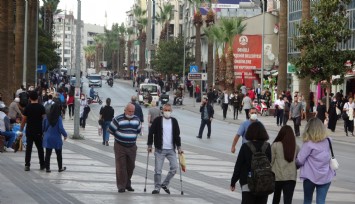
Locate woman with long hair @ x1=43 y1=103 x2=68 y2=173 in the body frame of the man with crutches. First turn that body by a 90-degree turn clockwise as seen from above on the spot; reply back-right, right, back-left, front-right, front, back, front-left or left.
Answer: front-right

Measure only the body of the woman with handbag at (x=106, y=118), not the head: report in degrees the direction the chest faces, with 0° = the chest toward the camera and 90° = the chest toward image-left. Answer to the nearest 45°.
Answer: approximately 180°

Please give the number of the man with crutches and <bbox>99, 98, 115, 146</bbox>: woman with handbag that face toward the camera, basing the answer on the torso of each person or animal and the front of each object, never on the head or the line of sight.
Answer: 1

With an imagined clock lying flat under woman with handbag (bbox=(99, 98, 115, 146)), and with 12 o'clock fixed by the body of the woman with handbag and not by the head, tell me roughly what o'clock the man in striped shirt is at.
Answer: The man in striped shirt is roughly at 6 o'clock from the woman with handbag.

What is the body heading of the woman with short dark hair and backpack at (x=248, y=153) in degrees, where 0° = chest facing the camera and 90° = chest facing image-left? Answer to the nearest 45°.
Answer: approximately 180°

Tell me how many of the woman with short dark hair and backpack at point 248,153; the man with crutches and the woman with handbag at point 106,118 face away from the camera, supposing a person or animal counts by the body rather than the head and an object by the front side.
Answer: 2

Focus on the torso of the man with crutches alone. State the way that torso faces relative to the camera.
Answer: toward the camera

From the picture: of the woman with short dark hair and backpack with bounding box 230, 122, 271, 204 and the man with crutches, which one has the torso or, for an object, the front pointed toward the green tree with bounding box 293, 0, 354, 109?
the woman with short dark hair and backpack

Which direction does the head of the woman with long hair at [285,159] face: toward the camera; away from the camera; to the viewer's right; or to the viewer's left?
away from the camera

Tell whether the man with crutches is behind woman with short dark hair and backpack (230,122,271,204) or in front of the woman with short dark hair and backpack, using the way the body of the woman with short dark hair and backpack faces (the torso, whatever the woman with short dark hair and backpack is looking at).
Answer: in front

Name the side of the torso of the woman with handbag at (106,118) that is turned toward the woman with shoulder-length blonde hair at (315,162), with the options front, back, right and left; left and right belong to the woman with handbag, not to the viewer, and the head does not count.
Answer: back

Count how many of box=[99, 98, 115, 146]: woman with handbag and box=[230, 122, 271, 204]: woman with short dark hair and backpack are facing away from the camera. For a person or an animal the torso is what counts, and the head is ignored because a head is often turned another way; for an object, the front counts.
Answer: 2

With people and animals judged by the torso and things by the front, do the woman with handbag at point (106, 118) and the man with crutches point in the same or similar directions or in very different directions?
very different directions

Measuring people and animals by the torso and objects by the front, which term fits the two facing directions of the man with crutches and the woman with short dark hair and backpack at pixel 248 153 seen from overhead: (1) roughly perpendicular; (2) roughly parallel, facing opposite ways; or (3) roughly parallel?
roughly parallel, facing opposite ways

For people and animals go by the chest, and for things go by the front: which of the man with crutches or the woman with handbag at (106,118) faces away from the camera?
the woman with handbag
